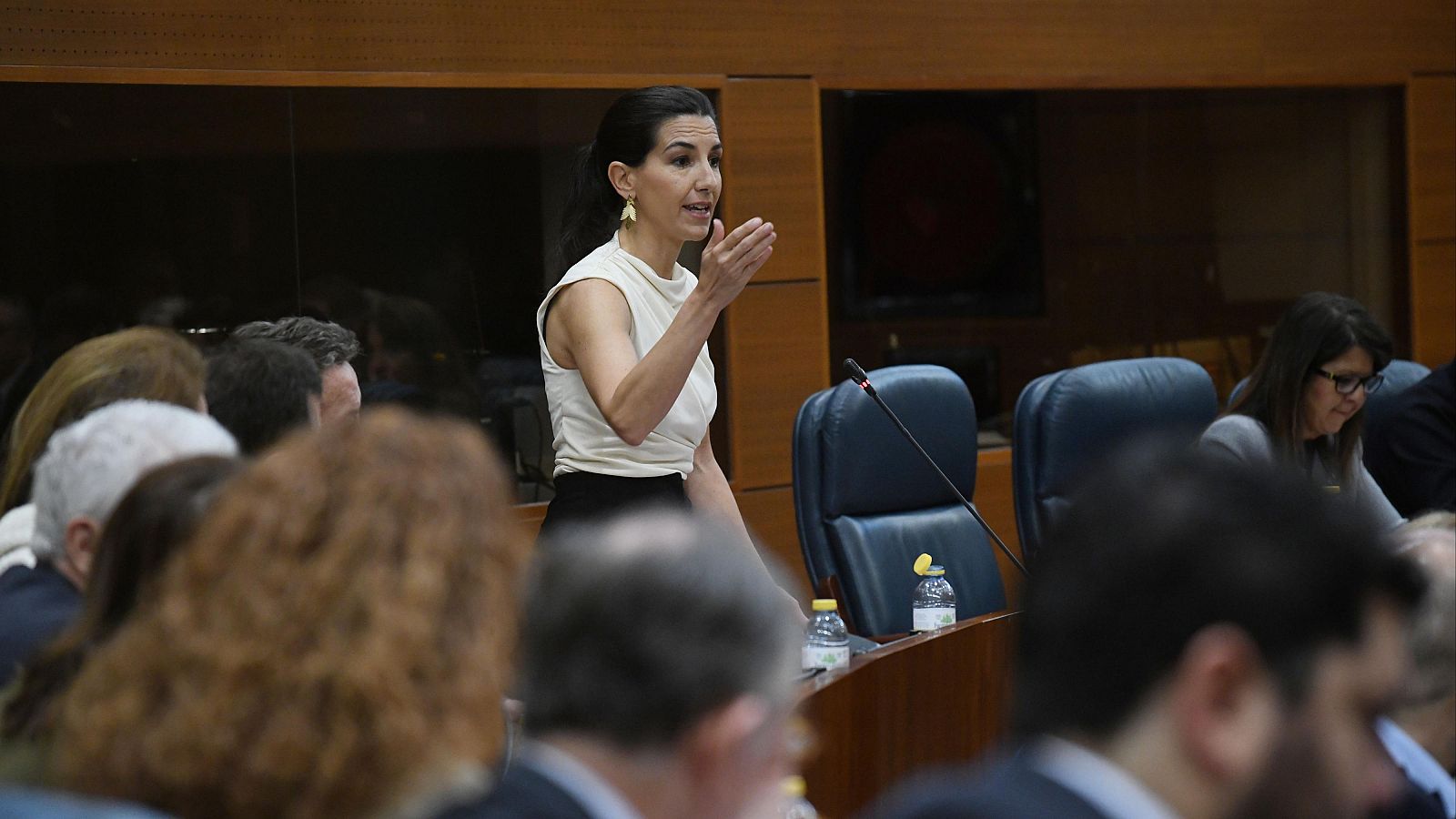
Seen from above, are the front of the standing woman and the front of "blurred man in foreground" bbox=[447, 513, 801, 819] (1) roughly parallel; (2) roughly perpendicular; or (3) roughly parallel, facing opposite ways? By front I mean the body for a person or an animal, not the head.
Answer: roughly perpendicular

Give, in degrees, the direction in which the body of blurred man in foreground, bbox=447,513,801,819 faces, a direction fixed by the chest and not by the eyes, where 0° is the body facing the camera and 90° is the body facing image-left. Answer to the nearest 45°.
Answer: approximately 225°

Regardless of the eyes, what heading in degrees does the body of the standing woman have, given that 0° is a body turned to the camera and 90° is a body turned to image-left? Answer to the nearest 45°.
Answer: approximately 315°

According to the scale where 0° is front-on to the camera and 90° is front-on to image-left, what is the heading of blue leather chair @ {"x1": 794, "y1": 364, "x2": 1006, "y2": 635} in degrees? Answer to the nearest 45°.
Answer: approximately 315°
